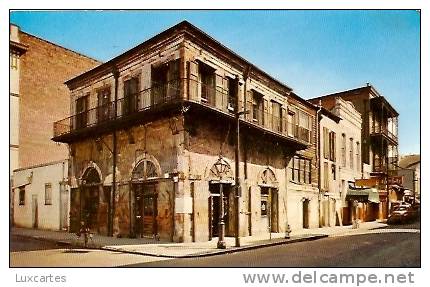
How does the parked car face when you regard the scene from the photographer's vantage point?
facing the viewer and to the left of the viewer

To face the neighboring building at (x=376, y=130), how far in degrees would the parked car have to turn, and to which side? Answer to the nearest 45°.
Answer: approximately 135° to its right

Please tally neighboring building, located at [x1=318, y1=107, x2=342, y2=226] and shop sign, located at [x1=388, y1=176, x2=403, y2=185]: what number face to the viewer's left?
0

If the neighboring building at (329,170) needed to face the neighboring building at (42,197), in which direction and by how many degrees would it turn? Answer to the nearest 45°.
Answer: approximately 90° to its right

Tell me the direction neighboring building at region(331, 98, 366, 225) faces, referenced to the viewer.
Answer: facing the viewer and to the right of the viewer

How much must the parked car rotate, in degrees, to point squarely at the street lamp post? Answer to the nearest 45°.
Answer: approximately 45° to its right

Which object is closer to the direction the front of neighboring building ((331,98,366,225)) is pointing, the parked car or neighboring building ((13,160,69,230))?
the parked car

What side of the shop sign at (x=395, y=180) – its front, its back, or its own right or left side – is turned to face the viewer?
front
